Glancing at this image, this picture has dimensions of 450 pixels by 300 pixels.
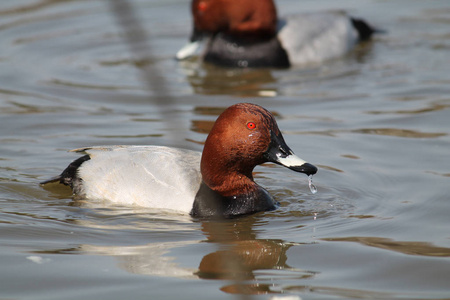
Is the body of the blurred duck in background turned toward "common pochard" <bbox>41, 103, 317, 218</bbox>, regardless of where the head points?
no

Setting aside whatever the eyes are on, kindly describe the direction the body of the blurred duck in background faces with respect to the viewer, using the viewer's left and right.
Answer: facing to the left of the viewer
